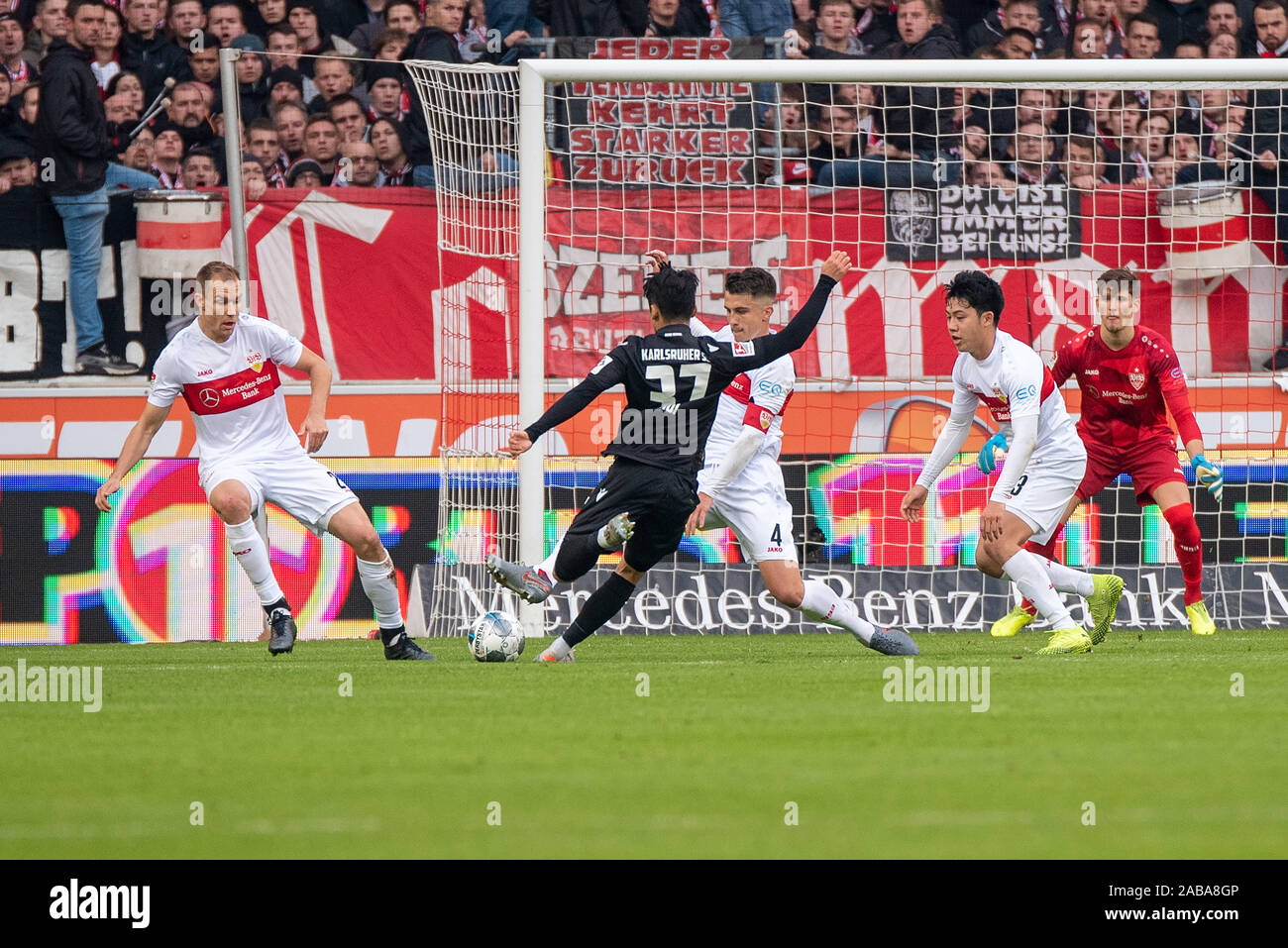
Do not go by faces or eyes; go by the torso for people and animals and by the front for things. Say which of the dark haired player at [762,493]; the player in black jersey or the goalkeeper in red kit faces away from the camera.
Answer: the player in black jersey

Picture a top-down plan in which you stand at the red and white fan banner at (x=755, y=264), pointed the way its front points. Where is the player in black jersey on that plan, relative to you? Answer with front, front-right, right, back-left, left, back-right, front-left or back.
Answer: front

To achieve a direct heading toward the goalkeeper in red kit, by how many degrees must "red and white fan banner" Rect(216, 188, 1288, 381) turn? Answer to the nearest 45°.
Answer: approximately 45° to its left

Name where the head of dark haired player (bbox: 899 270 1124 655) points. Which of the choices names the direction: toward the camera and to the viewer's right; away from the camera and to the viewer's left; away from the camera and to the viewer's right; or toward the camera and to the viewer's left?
toward the camera and to the viewer's left

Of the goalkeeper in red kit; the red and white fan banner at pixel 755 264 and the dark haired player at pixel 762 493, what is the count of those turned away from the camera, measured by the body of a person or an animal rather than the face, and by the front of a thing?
0

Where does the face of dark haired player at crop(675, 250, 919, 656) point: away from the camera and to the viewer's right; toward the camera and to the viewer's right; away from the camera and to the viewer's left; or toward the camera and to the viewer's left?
toward the camera and to the viewer's left

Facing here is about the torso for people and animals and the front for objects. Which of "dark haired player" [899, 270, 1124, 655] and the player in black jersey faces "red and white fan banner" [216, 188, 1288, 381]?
the player in black jersey

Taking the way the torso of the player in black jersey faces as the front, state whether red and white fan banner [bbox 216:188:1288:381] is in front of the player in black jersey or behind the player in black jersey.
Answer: in front

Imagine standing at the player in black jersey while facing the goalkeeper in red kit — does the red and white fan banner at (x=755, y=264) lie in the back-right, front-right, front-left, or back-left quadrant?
front-left

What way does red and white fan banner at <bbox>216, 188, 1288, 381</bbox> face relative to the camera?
toward the camera

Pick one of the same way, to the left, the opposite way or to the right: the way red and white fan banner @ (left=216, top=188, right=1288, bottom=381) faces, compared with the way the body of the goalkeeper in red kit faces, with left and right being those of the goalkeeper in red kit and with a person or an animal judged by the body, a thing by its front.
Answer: the same way

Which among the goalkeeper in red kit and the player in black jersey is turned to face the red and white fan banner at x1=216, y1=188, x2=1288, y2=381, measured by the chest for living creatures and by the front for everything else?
the player in black jersey

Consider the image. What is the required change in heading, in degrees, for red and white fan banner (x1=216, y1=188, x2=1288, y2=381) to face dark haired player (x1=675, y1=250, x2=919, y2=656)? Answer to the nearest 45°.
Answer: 0° — it already faces them

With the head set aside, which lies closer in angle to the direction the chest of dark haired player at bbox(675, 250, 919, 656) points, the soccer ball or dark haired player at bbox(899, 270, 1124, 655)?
the soccer ball

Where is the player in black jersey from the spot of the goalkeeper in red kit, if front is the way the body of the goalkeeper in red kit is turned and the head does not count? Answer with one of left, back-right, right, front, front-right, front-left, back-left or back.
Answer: front-right

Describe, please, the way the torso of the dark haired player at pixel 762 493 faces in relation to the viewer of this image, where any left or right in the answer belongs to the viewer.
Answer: facing the viewer and to the left of the viewer
